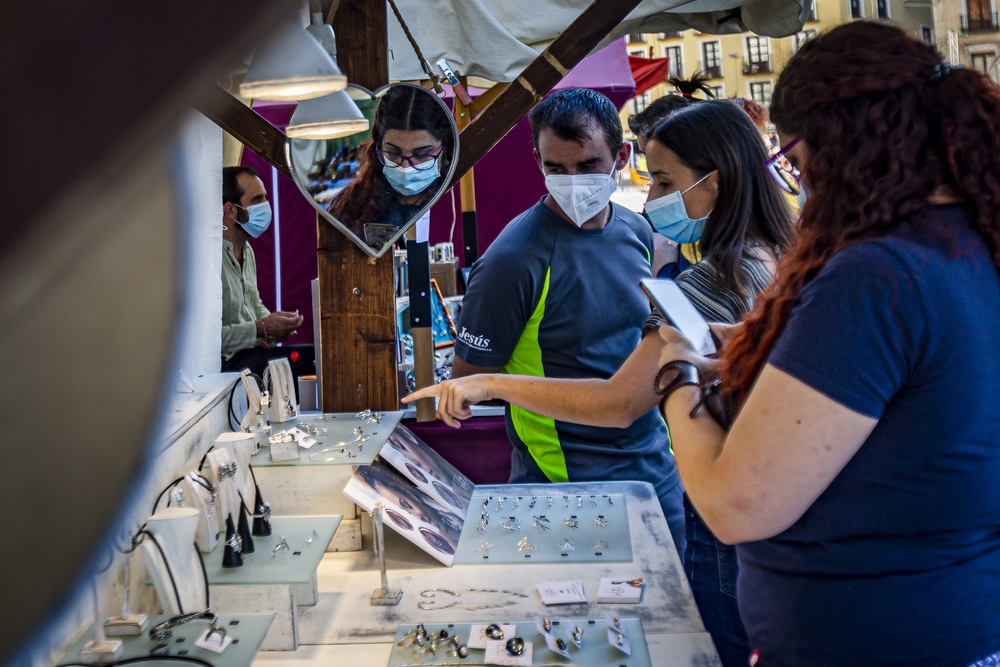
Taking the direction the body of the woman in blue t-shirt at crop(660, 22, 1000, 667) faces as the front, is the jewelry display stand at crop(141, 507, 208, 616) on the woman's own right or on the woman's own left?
on the woman's own left

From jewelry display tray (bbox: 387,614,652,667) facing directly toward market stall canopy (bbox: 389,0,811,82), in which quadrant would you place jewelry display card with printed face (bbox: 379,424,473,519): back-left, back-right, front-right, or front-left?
front-left

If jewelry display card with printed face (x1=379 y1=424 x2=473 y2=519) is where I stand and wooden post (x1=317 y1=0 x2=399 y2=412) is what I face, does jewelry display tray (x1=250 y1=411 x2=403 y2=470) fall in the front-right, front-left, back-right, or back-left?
front-left

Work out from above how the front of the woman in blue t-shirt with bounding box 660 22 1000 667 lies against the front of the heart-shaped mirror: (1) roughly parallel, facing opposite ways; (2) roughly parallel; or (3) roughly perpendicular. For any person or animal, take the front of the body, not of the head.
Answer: roughly parallel, facing opposite ways

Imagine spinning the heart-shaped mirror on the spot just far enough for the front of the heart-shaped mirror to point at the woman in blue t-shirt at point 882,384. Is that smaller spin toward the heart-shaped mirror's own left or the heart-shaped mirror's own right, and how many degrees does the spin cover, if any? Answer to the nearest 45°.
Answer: approximately 45° to the heart-shaped mirror's own left

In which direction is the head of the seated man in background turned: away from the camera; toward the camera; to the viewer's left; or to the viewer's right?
to the viewer's right

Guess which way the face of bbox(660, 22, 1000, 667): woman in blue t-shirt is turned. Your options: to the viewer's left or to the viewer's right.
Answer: to the viewer's left

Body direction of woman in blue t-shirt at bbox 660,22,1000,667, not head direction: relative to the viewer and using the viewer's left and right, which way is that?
facing away from the viewer and to the left of the viewer

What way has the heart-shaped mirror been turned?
toward the camera

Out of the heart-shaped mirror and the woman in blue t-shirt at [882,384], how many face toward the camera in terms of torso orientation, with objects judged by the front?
1

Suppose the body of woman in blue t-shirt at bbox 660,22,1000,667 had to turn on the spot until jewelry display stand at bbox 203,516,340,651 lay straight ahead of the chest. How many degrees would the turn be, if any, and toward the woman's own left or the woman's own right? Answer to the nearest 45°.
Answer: approximately 45° to the woman's own left

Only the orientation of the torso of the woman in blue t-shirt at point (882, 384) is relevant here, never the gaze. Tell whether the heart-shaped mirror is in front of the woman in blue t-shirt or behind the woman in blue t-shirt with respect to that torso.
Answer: in front
